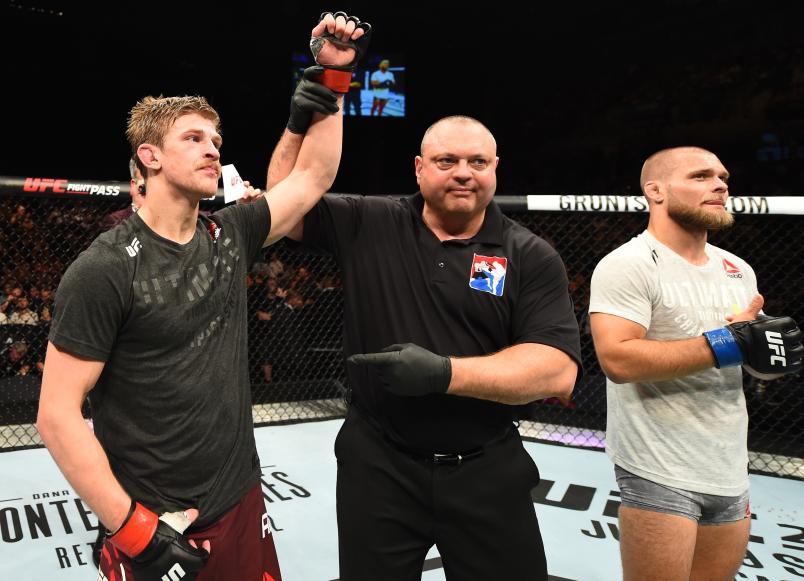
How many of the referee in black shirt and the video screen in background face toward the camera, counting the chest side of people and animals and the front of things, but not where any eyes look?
2

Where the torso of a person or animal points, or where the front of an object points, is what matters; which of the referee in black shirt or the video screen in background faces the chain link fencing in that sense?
the video screen in background

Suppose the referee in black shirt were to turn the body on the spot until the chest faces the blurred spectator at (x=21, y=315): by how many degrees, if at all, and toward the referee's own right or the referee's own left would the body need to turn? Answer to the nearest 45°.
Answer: approximately 135° to the referee's own right

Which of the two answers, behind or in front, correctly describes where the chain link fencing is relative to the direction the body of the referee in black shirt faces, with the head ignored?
behind

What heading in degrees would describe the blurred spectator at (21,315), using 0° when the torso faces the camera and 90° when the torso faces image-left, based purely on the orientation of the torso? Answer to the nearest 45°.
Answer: approximately 0°

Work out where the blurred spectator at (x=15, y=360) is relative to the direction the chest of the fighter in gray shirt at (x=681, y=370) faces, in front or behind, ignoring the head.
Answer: behind
